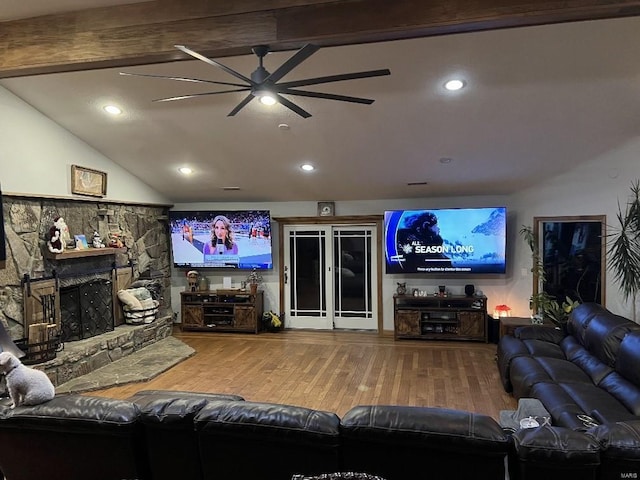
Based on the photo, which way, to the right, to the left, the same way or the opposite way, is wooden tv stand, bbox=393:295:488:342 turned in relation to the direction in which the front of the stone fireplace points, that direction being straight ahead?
to the right

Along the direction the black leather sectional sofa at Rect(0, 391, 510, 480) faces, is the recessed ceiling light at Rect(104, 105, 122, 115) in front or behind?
in front

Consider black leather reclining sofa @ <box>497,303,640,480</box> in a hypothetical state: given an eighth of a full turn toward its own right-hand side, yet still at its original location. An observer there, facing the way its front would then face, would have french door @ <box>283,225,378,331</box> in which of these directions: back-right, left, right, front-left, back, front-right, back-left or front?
front

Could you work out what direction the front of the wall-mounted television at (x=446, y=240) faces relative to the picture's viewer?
facing the viewer

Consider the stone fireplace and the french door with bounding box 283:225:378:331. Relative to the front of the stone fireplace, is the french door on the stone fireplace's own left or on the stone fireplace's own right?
on the stone fireplace's own left

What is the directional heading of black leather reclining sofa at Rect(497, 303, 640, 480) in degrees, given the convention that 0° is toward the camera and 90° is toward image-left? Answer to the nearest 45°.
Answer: approximately 90°

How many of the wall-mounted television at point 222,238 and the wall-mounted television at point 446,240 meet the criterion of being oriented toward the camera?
2

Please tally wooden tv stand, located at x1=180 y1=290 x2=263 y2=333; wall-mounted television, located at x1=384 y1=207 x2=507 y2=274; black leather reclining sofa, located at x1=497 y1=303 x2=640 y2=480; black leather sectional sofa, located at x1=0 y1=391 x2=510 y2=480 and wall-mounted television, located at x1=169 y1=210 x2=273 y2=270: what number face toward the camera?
3

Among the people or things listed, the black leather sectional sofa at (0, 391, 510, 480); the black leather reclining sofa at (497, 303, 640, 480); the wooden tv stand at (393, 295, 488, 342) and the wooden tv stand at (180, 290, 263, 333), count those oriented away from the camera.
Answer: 1

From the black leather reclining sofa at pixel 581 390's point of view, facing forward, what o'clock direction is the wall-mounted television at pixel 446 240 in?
The wall-mounted television is roughly at 2 o'clock from the black leather reclining sofa.

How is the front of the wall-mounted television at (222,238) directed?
toward the camera

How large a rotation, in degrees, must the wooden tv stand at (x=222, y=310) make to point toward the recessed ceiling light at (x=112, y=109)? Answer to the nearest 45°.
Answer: approximately 45° to its right

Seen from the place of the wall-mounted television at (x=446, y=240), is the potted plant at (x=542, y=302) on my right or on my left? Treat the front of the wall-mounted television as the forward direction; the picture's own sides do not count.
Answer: on my left

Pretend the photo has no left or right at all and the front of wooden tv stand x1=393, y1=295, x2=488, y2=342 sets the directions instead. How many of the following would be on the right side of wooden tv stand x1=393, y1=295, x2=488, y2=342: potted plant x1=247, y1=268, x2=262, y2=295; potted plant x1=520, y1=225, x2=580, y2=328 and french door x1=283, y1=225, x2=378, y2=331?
2

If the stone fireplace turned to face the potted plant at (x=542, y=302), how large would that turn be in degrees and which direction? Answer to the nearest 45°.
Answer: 0° — it already faces it
